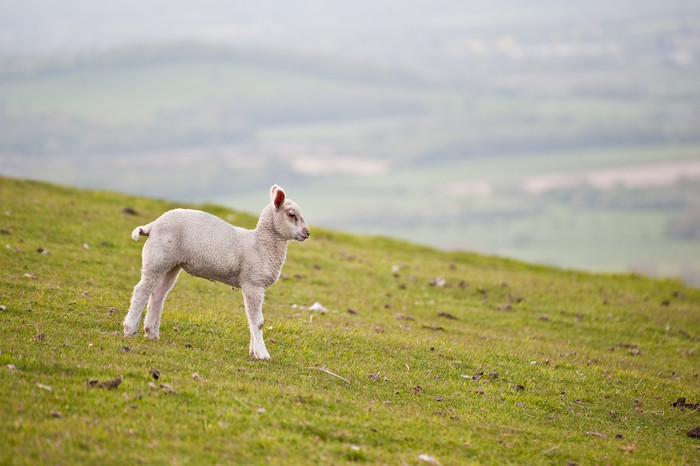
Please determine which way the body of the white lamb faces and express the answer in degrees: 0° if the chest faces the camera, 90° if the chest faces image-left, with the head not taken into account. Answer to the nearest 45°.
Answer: approximately 270°
